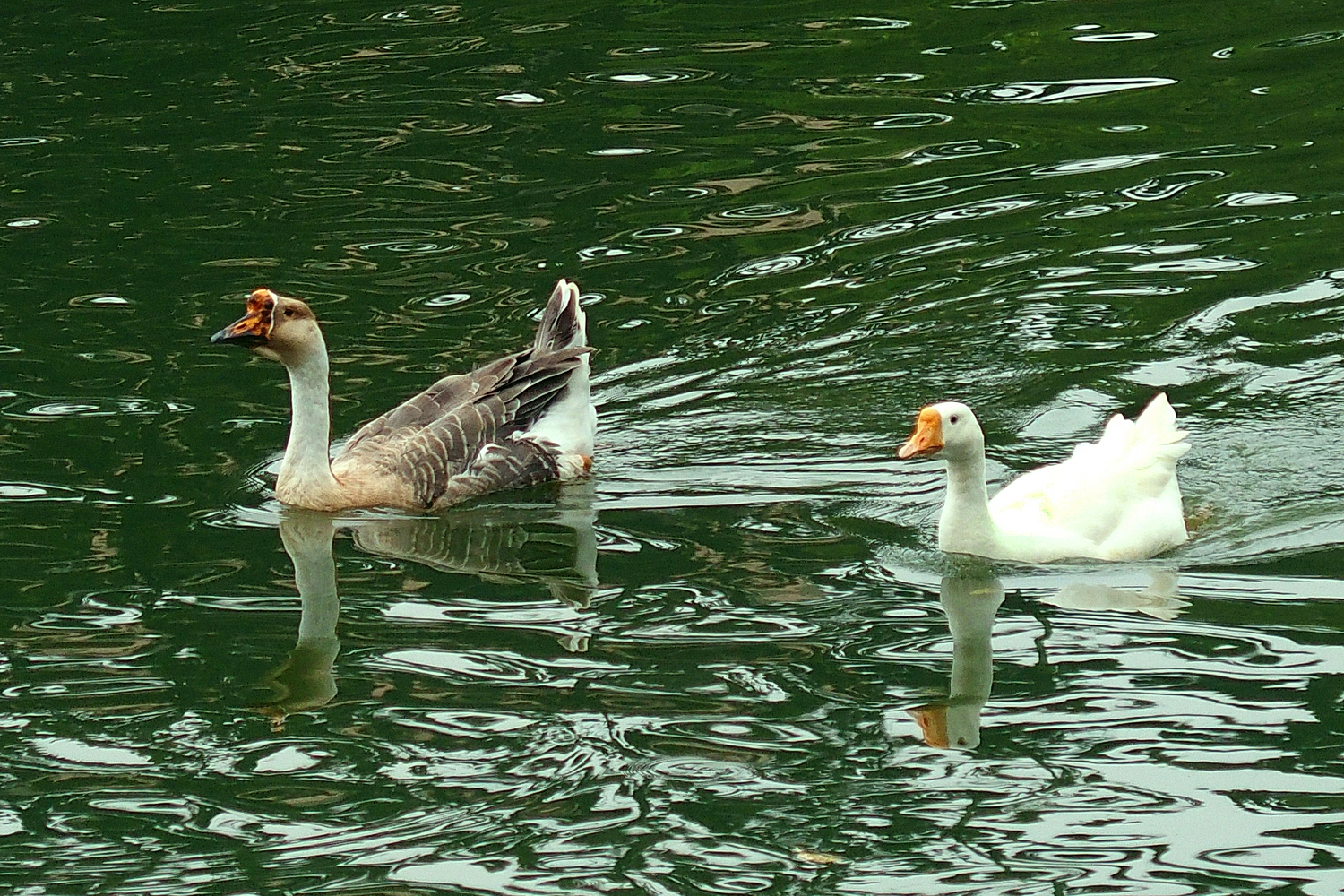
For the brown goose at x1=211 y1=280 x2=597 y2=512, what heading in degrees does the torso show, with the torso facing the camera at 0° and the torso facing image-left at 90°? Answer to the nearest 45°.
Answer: approximately 90°

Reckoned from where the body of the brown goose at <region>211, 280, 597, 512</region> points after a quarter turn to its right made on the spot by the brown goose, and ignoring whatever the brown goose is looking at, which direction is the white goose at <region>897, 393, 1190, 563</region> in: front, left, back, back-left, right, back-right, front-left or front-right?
back-right

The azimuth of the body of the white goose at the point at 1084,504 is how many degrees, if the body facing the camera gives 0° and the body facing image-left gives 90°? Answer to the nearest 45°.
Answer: approximately 90°
